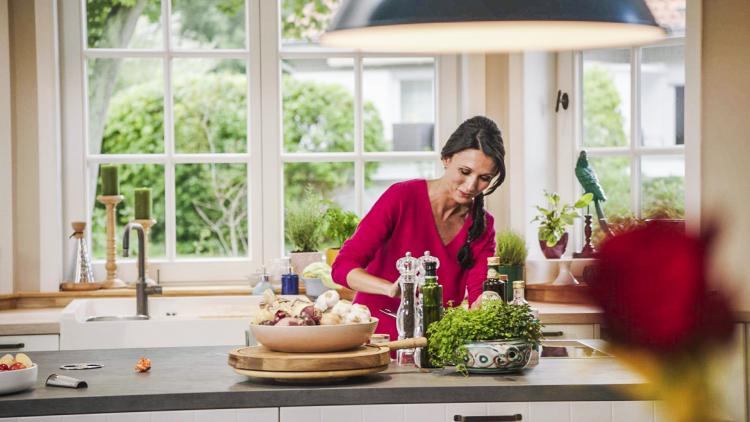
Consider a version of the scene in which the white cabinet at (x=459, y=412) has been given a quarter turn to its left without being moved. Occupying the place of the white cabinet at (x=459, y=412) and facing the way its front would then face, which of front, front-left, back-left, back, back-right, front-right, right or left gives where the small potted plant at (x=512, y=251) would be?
left

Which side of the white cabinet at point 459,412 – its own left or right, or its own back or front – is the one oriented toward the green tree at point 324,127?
back

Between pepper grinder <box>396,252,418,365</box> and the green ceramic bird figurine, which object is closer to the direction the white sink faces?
the pepper grinder

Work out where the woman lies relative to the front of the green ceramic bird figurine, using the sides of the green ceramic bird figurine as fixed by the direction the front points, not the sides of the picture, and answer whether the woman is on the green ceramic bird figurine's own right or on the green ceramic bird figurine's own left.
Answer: on the green ceramic bird figurine's own left

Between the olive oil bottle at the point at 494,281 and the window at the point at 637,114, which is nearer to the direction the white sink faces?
the olive oil bottle

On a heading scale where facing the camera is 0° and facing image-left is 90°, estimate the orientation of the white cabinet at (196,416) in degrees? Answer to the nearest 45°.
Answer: approximately 0°

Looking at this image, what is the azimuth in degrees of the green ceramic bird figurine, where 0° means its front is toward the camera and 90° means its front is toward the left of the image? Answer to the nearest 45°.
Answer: approximately 90°

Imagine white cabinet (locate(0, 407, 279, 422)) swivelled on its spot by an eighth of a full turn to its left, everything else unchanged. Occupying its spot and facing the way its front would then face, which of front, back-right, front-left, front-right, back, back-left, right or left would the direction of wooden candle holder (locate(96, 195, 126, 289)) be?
back-left

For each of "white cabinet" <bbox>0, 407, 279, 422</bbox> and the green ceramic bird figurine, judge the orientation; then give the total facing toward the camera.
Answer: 1
